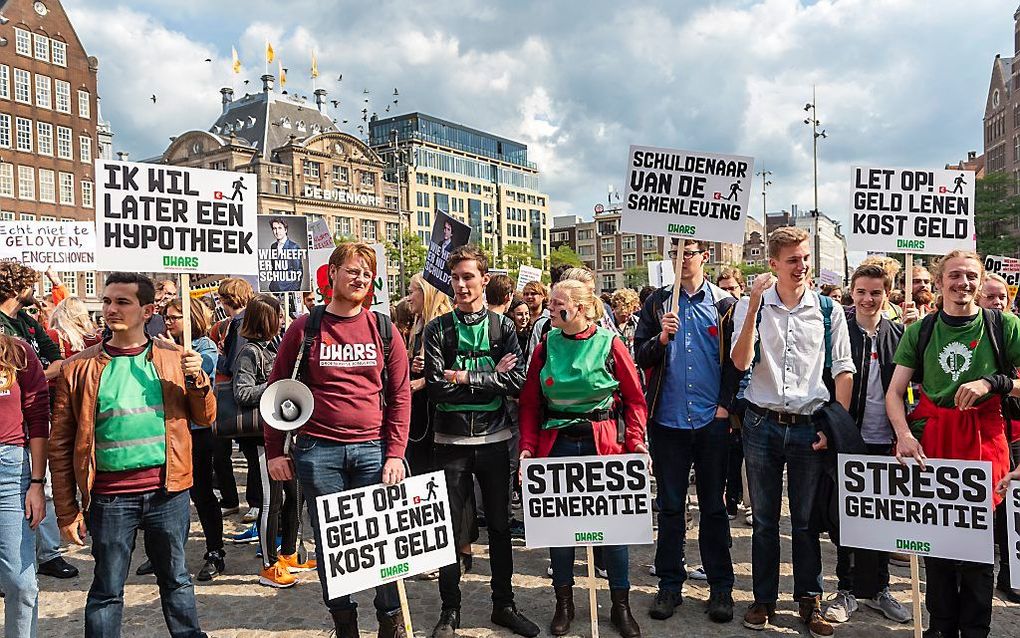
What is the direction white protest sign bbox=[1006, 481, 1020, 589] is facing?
toward the camera

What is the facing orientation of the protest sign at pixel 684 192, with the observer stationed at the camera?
facing the viewer

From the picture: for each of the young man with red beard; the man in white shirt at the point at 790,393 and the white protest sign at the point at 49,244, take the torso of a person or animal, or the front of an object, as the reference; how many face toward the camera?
3

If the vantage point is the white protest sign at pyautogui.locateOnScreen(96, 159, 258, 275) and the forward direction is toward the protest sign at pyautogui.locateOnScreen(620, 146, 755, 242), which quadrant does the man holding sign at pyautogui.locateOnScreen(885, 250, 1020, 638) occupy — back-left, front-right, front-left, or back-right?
front-right

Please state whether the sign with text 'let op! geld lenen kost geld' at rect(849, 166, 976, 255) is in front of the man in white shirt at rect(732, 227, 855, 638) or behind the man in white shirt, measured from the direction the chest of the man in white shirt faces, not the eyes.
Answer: behind

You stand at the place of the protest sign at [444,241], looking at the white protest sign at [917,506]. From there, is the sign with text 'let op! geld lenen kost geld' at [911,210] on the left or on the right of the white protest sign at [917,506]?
left

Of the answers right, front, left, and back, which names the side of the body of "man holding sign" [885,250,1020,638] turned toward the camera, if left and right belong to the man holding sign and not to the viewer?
front

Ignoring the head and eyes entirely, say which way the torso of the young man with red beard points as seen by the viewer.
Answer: toward the camera

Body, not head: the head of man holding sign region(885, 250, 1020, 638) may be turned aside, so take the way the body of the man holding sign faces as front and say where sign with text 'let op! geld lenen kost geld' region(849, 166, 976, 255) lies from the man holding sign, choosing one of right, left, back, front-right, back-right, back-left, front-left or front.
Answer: back

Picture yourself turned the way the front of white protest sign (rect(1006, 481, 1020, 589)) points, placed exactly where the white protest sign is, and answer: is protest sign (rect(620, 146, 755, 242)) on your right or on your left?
on your right
